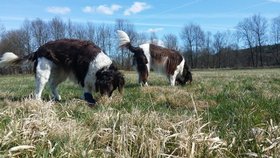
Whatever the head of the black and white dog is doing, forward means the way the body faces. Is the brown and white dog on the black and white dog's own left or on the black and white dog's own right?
on the black and white dog's own left

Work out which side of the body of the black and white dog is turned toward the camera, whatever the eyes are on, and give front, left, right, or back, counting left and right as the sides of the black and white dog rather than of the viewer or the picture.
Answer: right

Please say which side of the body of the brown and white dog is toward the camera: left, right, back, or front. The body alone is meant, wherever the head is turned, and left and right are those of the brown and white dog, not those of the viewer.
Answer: right

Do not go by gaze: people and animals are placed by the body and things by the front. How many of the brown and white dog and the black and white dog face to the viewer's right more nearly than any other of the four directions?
2

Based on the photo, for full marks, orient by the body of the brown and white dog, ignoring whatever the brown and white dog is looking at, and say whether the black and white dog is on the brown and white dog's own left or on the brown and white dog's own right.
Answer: on the brown and white dog's own right
